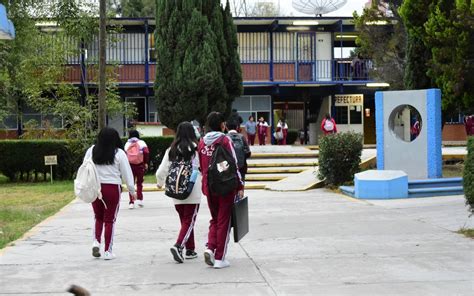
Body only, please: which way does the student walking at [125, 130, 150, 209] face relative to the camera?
away from the camera

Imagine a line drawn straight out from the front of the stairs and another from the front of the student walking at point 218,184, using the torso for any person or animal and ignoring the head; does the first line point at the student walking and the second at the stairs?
yes

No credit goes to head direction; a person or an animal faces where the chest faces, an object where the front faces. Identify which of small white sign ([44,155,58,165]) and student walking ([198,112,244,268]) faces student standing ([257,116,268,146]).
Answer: student walking ([198,112,244,268])

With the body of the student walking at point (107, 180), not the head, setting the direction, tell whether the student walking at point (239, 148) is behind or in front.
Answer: in front

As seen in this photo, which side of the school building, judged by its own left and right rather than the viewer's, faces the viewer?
front

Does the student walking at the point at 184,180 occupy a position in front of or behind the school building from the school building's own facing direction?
in front

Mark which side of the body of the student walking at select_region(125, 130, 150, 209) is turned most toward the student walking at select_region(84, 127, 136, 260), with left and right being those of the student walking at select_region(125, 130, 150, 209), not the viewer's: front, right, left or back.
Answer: back

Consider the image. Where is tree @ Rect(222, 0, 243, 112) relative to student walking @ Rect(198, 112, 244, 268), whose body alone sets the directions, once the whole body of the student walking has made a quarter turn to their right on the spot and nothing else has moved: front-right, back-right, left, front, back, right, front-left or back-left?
left

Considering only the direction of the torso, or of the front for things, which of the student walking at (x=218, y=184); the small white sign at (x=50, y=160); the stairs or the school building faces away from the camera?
the student walking

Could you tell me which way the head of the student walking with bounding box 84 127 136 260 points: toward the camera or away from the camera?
away from the camera

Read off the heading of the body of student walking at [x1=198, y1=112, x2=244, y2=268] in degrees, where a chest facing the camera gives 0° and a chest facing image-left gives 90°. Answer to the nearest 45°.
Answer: approximately 180°

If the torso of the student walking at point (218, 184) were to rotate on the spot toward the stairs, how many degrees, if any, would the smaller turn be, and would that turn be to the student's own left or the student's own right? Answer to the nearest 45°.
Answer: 0° — they already face it

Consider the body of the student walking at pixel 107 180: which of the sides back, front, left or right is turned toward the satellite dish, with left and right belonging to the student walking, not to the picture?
front

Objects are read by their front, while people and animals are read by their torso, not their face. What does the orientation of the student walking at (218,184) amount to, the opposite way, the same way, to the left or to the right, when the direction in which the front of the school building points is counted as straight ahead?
the opposite way

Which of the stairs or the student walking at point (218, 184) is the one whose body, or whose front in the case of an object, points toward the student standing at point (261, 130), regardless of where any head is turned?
the student walking at point (218, 184)

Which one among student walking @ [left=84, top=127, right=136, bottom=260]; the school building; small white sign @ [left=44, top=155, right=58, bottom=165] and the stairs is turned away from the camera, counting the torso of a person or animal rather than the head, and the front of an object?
the student walking

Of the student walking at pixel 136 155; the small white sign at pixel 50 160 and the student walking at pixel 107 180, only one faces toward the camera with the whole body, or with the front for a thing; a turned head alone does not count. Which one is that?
the small white sign
